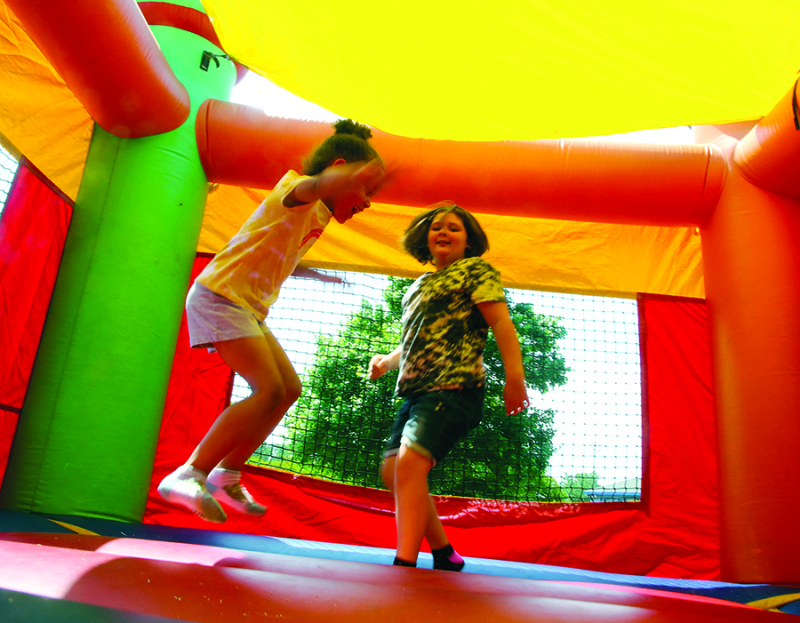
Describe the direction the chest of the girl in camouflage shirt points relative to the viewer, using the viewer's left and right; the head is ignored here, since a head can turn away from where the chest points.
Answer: facing the viewer and to the left of the viewer

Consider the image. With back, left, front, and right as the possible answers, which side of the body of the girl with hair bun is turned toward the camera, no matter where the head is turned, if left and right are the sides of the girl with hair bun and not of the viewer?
right

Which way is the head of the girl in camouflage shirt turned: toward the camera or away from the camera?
toward the camera

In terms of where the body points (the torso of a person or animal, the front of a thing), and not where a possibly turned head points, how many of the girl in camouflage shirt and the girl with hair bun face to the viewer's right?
1

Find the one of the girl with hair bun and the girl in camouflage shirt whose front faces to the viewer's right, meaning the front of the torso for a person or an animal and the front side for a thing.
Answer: the girl with hair bun
